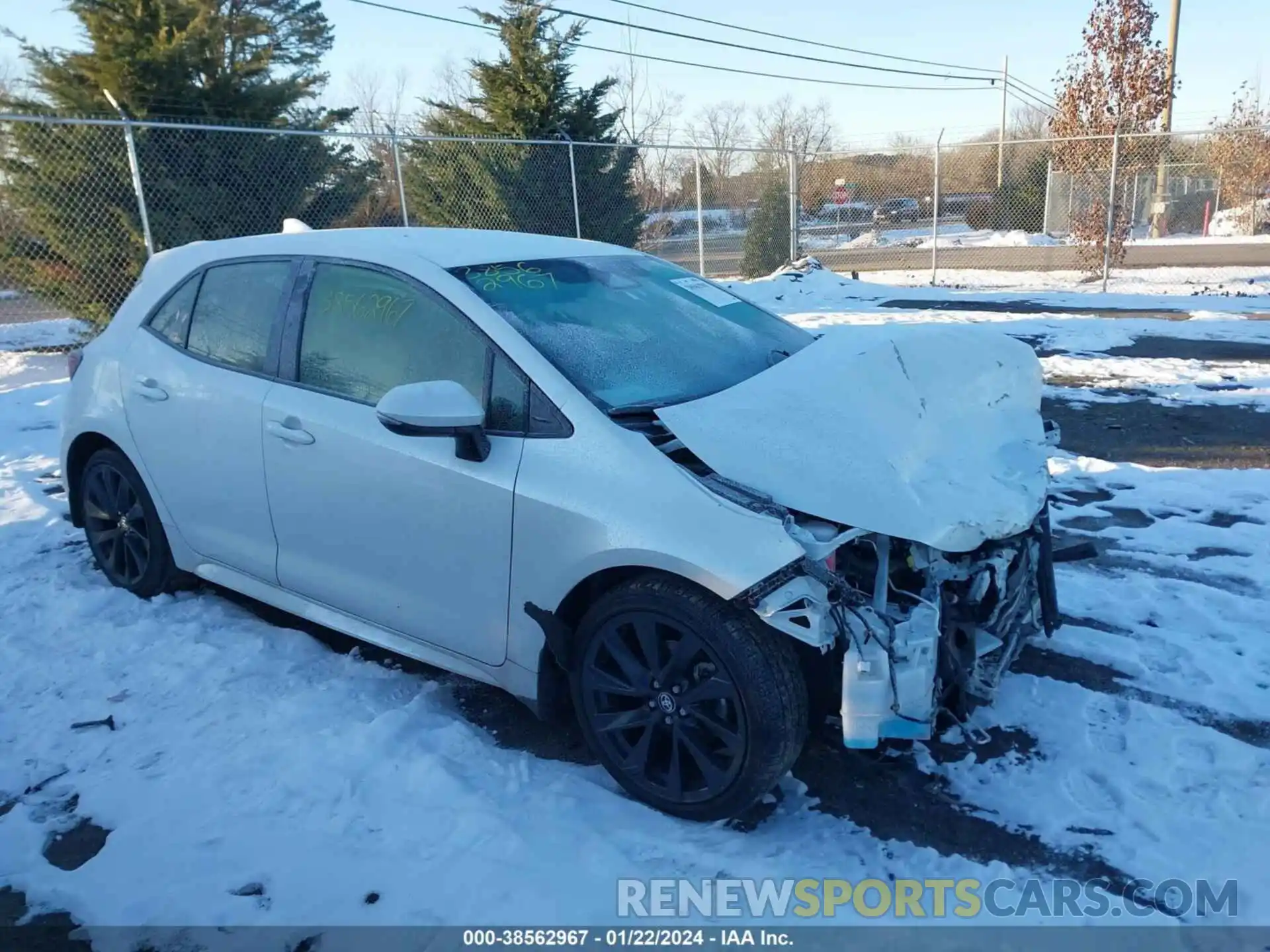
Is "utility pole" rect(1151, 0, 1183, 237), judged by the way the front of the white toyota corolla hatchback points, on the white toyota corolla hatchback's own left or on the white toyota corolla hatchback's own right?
on the white toyota corolla hatchback's own left

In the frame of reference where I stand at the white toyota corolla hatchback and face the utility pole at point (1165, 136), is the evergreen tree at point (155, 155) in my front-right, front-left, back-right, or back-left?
front-left

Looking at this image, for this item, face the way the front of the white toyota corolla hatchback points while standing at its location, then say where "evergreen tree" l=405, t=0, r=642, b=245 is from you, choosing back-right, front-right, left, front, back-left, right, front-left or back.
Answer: back-left

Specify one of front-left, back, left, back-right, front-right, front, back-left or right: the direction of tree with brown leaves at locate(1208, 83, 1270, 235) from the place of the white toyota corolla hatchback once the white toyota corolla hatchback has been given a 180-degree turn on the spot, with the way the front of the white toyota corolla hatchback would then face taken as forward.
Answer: right

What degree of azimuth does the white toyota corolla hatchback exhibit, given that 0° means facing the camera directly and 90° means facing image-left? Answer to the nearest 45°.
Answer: approximately 315°

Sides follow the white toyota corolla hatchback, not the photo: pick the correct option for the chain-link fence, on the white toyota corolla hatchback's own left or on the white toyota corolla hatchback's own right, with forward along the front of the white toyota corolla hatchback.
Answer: on the white toyota corolla hatchback's own left

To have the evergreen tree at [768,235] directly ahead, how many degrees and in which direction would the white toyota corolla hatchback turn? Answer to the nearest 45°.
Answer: approximately 135° to its left

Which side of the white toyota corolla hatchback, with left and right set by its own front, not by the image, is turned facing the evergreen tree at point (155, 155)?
back

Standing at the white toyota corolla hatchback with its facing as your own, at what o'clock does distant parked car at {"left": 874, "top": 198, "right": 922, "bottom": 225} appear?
The distant parked car is roughly at 8 o'clock from the white toyota corolla hatchback.

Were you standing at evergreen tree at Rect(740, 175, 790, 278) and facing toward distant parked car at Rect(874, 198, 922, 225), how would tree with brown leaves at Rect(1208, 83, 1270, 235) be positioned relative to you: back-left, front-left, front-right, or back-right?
front-right
